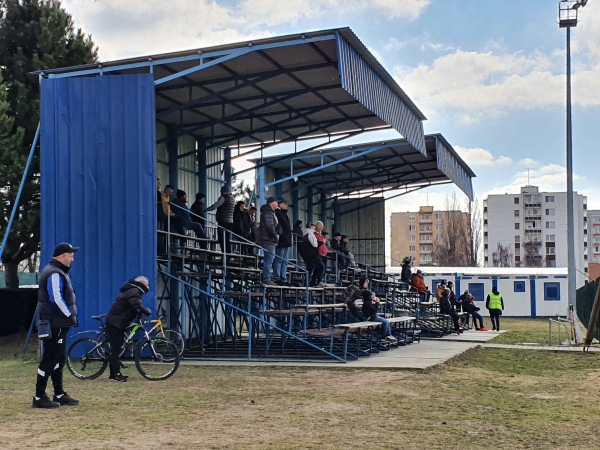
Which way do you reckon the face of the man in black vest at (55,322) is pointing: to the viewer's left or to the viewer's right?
to the viewer's right

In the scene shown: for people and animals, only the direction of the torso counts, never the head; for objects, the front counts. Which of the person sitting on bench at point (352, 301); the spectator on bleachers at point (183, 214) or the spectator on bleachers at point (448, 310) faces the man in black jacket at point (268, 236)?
the spectator on bleachers at point (183, 214)

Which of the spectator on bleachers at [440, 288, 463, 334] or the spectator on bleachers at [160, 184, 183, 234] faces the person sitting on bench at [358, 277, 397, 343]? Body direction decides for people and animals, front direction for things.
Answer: the spectator on bleachers at [160, 184, 183, 234]

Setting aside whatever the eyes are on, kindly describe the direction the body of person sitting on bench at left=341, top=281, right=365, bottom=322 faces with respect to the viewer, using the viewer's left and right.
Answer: facing to the right of the viewer

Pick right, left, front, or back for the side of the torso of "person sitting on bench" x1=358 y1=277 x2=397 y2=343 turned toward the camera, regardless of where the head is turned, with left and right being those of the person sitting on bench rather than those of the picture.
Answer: right

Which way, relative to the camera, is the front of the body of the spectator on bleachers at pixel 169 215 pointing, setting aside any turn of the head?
to the viewer's right

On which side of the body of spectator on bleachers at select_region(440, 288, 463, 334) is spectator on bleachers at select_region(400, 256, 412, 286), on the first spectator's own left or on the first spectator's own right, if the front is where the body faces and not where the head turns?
on the first spectator's own left
